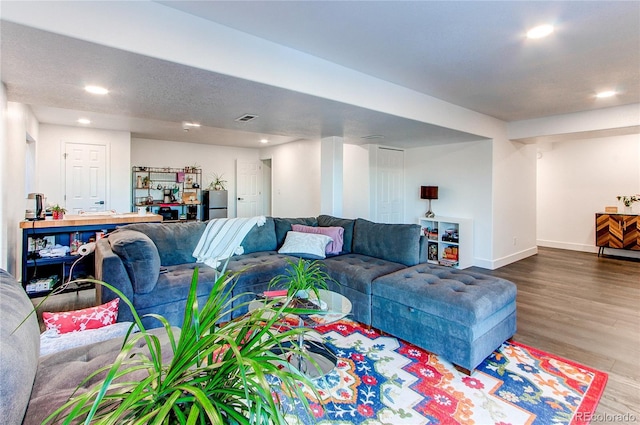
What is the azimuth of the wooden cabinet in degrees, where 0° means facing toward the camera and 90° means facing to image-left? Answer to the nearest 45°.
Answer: approximately 0°

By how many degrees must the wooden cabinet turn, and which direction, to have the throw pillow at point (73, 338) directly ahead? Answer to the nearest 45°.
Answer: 0° — it already faces it

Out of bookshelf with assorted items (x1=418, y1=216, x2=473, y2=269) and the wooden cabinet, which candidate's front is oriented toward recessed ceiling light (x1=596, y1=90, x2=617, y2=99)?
the wooden cabinet

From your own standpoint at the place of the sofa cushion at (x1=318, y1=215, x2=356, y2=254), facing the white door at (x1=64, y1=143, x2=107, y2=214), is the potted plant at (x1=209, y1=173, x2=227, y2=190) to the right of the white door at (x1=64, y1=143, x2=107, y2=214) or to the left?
right

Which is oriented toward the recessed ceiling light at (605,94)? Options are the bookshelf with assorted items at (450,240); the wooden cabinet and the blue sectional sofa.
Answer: the wooden cabinet

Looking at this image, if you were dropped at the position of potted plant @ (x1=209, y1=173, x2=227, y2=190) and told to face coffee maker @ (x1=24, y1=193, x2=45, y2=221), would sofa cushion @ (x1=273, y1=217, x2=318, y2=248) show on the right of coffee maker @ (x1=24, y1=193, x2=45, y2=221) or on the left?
left

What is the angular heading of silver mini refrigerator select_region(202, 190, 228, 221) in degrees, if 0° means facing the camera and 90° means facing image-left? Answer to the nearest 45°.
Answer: approximately 0°

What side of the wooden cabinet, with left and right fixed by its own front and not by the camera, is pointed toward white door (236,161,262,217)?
right

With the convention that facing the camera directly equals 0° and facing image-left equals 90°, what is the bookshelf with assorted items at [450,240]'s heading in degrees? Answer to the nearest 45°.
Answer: approximately 45°
